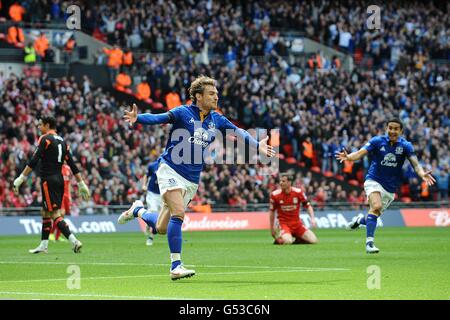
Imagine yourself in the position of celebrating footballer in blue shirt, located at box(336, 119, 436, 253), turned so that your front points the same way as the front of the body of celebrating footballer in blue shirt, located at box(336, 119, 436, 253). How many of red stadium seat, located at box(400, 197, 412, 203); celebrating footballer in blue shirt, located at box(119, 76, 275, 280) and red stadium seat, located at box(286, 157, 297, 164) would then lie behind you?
2

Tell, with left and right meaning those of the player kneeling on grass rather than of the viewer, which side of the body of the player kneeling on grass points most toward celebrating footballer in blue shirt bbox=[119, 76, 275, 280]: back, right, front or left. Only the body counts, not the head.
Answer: front

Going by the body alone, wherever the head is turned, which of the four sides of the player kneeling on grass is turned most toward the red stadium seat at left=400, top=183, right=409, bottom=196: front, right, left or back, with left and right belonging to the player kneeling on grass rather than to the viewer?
back

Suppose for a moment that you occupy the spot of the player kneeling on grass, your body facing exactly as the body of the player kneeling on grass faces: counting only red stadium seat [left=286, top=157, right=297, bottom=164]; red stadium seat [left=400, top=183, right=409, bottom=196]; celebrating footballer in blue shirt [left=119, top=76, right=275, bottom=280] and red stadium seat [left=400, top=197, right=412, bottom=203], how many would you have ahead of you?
1

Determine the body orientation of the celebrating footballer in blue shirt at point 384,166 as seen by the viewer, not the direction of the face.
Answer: toward the camera

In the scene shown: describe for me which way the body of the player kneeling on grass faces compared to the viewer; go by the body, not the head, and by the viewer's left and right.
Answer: facing the viewer

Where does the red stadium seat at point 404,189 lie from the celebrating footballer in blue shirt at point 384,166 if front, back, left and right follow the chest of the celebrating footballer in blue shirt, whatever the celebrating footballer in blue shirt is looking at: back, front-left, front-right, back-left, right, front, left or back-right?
back

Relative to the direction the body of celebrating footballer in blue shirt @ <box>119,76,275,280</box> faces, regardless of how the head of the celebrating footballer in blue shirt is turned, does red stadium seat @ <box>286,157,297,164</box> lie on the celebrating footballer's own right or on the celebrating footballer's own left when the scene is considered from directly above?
on the celebrating footballer's own left

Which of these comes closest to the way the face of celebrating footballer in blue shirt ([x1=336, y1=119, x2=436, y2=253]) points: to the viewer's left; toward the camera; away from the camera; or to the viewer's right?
toward the camera

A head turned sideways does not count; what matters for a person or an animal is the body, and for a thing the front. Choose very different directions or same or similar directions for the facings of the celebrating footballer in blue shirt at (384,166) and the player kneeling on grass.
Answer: same or similar directions

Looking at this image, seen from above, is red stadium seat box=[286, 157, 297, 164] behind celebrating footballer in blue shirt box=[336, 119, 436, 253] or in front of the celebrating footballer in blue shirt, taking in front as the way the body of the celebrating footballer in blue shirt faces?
behind

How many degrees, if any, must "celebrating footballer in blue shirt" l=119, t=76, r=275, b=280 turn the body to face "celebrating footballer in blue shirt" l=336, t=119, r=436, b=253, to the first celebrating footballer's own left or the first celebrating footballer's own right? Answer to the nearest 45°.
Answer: approximately 90° to the first celebrating footballer's own left
